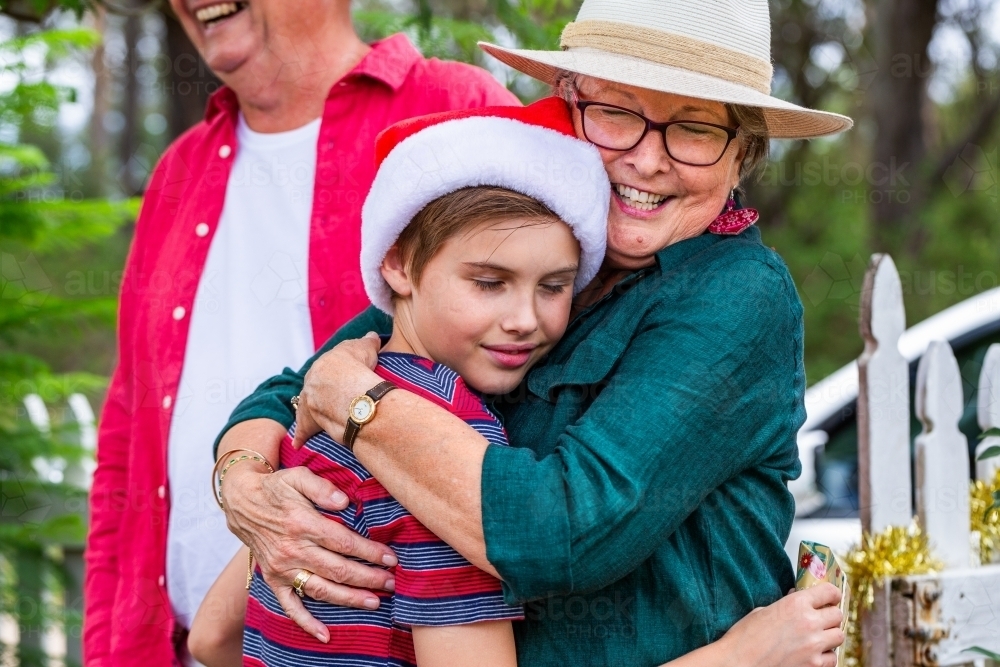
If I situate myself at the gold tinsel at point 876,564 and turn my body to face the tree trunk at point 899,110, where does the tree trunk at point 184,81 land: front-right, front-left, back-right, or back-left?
front-left

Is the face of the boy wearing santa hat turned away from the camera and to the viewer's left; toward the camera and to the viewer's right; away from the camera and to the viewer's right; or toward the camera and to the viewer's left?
toward the camera and to the viewer's right

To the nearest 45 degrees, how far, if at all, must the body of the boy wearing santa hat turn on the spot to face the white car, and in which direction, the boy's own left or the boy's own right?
approximately 90° to the boy's own left

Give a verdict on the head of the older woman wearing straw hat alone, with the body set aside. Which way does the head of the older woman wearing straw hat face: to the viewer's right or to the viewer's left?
to the viewer's left

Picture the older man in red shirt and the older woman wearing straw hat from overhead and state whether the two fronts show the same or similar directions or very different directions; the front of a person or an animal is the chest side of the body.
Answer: same or similar directions

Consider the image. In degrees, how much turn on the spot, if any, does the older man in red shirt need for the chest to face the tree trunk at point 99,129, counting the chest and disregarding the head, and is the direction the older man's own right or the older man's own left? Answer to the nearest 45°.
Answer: approximately 135° to the older man's own right

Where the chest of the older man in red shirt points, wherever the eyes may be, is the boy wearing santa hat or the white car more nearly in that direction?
the boy wearing santa hat

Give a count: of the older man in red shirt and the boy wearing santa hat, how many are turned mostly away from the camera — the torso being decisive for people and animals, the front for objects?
0

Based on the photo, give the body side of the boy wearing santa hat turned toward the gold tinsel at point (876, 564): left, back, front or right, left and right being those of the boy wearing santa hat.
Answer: left

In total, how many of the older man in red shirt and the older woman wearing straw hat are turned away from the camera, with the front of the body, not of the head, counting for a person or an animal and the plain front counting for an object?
0

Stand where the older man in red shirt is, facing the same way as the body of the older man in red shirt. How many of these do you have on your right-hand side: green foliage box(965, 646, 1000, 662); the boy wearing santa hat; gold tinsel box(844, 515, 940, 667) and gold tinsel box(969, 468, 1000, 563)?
0

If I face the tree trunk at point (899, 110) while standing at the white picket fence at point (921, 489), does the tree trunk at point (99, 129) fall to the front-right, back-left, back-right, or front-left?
front-left

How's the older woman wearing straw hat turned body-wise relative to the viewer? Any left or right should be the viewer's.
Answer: facing the viewer and to the left of the viewer

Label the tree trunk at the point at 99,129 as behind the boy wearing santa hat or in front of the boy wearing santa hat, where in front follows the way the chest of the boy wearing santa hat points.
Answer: behind

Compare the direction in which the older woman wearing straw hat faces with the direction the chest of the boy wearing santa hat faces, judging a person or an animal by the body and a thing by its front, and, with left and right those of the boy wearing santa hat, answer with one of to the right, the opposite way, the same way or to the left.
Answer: to the right

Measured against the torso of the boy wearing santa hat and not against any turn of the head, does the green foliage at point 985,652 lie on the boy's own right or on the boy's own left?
on the boy's own left
